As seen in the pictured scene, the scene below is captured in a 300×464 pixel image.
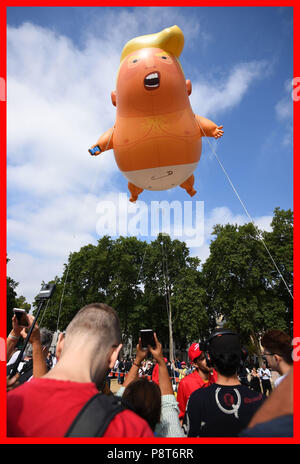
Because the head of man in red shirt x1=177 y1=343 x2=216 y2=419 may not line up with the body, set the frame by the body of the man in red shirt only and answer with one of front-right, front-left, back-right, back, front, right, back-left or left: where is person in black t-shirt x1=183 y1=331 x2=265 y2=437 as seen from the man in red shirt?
front-right

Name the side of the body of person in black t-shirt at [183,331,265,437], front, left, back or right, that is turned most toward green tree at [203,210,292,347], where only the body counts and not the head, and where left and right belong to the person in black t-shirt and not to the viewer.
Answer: front

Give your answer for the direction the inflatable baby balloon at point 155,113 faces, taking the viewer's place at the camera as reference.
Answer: facing the viewer

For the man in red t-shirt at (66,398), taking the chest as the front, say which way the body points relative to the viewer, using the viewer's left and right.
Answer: facing away from the viewer

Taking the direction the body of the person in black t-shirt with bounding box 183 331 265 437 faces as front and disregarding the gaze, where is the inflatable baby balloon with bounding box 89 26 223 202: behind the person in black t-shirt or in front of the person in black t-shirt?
in front

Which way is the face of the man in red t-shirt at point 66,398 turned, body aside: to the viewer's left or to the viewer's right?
to the viewer's right

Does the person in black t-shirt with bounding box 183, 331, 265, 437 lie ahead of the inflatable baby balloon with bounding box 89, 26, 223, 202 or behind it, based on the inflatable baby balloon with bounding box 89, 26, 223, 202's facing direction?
ahead

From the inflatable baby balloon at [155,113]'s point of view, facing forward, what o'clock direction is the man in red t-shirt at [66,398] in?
The man in red t-shirt is roughly at 12 o'clock from the inflatable baby balloon.

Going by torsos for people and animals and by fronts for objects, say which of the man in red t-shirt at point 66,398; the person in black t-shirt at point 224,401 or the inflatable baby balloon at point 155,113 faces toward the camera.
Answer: the inflatable baby balloon

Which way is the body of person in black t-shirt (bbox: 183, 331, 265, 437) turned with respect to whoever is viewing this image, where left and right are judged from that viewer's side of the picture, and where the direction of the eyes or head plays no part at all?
facing away from the viewer
